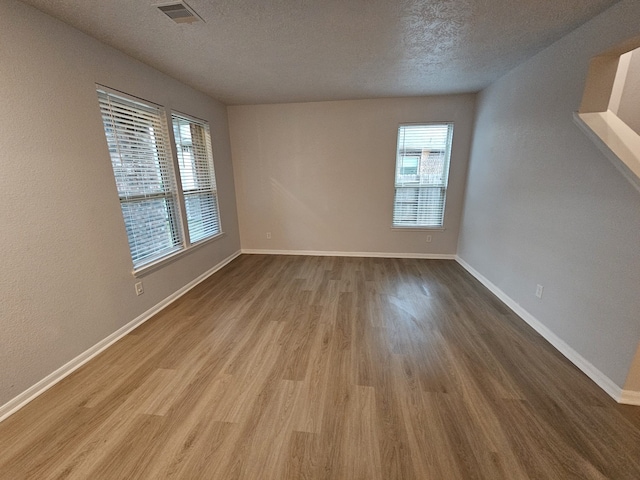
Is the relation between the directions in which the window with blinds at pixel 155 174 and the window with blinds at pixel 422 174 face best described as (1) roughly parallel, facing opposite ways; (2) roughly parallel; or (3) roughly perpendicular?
roughly perpendicular

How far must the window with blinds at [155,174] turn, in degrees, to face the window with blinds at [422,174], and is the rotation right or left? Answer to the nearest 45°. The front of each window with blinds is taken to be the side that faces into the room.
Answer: approximately 45° to its left

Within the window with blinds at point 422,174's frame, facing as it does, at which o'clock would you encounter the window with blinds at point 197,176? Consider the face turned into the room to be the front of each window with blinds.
the window with blinds at point 197,176 is roughly at 2 o'clock from the window with blinds at point 422,174.

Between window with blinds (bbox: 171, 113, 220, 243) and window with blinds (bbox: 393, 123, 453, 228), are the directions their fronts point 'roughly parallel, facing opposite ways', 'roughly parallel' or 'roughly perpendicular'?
roughly perpendicular

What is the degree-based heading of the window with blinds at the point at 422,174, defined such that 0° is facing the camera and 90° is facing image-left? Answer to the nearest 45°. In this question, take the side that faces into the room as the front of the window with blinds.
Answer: approximately 0°

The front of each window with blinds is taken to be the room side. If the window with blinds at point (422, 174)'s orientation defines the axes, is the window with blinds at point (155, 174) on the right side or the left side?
on its right
